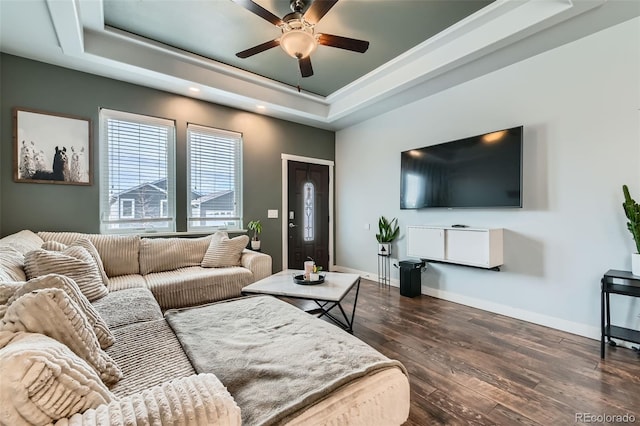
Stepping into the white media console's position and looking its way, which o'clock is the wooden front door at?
The wooden front door is roughly at 2 o'clock from the white media console.

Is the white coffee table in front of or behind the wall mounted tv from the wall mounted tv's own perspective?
in front

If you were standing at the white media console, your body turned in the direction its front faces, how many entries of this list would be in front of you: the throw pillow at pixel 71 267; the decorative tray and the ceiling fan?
3

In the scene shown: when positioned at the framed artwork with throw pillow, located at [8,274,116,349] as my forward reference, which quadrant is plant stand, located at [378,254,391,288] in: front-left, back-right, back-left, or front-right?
front-left

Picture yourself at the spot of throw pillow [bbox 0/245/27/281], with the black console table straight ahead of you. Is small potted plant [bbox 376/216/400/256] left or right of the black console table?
left

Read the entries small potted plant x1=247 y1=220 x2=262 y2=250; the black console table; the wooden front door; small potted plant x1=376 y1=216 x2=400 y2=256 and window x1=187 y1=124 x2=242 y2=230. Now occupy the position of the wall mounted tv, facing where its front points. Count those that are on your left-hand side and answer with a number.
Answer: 1

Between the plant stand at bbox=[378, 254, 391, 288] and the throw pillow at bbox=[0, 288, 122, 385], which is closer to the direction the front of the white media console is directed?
the throw pillow

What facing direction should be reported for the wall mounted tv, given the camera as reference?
facing the viewer and to the left of the viewer

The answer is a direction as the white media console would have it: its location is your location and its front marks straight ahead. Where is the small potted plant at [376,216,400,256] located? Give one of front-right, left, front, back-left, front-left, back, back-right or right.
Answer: right

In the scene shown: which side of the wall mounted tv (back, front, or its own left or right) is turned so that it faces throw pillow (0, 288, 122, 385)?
front

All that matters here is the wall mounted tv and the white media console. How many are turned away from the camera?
0

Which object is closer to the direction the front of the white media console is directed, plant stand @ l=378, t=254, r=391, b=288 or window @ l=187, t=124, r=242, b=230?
the window

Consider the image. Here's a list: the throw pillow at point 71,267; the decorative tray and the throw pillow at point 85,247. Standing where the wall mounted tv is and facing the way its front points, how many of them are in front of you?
3

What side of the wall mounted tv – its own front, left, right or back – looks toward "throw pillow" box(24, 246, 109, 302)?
front

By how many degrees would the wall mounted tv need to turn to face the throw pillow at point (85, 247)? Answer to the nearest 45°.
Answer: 0° — it already faces it

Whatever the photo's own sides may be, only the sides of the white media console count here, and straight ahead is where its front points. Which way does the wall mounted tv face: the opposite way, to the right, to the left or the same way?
the same way

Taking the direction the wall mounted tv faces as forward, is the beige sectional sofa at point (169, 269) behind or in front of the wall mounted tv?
in front

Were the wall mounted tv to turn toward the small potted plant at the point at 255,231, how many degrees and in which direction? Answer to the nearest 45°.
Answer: approximately 45° to its right
